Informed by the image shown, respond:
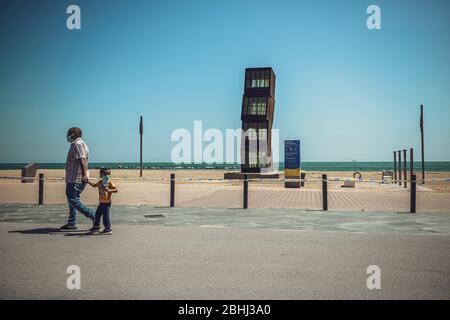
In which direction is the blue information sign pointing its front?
toward the camera

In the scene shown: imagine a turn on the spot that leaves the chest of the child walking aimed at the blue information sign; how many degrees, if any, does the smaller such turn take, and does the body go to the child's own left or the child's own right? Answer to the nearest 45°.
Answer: approximately 180°

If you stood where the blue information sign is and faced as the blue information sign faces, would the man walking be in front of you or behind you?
in front

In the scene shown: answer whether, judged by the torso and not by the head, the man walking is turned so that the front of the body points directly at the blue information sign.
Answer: no

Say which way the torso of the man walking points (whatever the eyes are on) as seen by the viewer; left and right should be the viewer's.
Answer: facing to the left of the viewer

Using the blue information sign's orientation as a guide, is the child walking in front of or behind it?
in front

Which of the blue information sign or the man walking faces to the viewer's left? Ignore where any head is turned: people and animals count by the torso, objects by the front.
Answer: the man walking

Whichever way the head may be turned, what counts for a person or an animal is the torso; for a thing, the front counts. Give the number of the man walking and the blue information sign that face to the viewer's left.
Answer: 1
